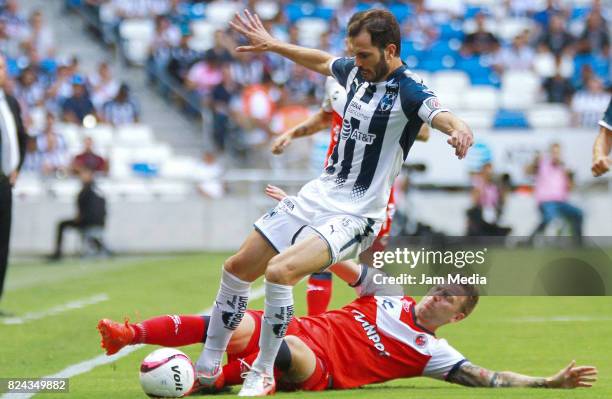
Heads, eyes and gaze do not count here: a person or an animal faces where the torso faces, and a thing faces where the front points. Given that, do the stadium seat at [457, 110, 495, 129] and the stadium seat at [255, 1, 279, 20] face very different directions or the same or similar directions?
same or similar directions

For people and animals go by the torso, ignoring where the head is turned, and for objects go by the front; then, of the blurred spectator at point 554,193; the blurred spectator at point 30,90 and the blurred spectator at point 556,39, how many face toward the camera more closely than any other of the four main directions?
3

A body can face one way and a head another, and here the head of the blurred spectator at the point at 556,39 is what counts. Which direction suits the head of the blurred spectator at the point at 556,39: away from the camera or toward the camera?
toward the camera

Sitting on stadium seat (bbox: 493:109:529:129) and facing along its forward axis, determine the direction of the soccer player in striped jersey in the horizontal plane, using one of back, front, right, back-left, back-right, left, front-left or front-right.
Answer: front

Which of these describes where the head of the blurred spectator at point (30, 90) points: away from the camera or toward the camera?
toward the camera

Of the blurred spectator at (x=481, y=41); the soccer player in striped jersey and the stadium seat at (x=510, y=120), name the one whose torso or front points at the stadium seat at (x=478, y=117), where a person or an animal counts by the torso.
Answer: the blurred spectator

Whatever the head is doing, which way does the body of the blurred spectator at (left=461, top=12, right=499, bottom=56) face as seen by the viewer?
toward the camera

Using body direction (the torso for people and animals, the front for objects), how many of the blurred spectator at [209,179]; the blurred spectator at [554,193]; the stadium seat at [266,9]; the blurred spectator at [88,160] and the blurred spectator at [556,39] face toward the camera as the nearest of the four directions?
5

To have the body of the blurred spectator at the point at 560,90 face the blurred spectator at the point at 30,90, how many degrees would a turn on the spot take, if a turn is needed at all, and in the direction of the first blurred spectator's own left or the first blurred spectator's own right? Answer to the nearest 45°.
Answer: approximately 90° to the first blurred spectator's own right

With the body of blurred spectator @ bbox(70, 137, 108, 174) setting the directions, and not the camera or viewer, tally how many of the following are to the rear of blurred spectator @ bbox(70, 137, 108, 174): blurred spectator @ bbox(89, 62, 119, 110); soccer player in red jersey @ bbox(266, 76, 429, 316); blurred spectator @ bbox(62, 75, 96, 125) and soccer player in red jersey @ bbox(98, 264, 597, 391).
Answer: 2

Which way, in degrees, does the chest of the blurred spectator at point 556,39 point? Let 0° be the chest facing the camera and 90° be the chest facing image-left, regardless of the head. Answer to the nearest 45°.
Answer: approximately 0°

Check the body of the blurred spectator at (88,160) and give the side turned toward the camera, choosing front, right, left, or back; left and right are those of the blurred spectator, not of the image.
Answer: front

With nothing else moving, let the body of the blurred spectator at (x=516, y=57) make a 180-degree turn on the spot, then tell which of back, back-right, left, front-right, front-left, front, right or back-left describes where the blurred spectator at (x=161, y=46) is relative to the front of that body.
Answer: left

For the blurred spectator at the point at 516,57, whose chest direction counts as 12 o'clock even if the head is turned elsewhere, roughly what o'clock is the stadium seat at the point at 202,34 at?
The stadium seat is roughly at 3 o'clock from the blurred spectator.
